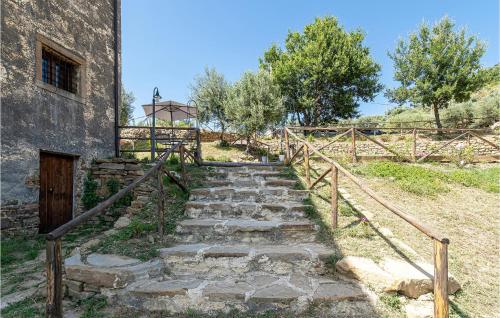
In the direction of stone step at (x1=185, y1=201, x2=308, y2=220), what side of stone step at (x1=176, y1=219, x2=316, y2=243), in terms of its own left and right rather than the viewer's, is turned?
back

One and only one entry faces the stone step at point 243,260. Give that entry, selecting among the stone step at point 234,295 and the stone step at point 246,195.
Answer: the stone step at point 246,195

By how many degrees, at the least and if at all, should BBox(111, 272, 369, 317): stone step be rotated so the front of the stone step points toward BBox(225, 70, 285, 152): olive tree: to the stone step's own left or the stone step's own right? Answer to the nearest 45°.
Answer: approximately 180°

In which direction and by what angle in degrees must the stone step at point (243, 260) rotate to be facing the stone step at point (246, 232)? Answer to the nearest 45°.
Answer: approximately 180°

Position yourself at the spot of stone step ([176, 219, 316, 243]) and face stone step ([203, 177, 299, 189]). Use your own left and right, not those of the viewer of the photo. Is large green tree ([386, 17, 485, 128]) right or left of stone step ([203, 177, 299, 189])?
right

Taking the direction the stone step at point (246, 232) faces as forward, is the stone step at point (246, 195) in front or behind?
behind

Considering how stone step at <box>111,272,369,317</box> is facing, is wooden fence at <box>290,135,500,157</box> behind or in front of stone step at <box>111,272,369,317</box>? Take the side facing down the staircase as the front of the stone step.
behind

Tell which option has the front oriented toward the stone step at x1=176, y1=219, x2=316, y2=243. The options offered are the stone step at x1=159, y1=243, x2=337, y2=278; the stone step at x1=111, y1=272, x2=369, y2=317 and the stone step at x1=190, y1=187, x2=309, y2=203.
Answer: the stone step at x1=190, y1=187, x2=309, y2=203

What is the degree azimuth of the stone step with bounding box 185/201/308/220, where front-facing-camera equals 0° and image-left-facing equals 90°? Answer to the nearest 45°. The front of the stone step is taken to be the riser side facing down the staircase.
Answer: approximately 0°

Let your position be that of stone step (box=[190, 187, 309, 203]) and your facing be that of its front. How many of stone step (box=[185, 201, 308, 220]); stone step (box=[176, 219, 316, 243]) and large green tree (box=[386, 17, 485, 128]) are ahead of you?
2

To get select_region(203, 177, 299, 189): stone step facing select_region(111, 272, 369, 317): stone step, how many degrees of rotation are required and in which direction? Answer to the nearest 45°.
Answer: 0° — it already faces it

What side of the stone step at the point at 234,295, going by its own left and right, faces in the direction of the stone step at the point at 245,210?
back
